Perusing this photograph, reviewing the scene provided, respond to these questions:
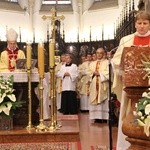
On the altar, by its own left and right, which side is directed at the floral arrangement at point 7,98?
front

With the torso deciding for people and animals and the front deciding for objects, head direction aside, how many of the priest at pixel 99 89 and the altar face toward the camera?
2

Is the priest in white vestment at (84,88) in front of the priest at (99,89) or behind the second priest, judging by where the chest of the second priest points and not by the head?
behind

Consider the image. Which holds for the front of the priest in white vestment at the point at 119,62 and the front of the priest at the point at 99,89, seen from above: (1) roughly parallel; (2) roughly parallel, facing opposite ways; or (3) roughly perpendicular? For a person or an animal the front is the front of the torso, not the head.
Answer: roughly parallel

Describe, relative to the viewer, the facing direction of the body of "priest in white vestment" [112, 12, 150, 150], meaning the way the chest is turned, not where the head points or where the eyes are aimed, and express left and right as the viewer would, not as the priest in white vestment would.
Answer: facing the viewer

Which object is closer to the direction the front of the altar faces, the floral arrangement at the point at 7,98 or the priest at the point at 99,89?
the floral arrangement

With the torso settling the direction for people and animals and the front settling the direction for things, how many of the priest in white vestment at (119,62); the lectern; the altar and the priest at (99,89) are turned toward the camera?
4

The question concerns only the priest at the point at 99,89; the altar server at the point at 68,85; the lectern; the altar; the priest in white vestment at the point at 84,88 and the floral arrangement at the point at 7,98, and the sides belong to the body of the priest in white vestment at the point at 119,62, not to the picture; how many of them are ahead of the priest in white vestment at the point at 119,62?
1

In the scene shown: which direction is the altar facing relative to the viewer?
toward the camera

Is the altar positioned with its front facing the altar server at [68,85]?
no

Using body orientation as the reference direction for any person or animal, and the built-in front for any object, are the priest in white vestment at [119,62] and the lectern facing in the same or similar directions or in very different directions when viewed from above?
same or similar directions

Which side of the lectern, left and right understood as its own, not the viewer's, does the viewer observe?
front

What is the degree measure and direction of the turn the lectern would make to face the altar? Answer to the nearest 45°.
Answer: approximately 135° to its right
